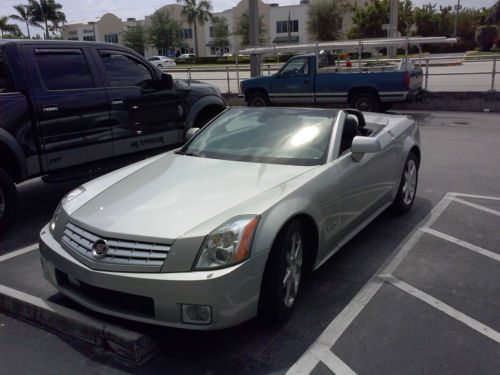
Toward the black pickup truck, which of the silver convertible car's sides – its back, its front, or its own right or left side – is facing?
right

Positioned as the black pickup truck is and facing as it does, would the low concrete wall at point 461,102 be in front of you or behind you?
in front

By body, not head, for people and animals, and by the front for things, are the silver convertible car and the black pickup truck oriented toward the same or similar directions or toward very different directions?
very different directions

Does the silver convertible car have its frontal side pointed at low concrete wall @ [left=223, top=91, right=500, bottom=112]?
no

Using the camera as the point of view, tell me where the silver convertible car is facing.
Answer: facing the viewer and to the left of the viewer

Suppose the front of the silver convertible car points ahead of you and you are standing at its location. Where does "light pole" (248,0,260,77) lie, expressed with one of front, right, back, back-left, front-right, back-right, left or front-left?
back-right

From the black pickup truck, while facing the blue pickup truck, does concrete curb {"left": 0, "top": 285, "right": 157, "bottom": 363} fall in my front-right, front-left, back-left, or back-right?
back-right

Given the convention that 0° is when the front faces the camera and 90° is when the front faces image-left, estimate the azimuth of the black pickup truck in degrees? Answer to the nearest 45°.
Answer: approximately 225°

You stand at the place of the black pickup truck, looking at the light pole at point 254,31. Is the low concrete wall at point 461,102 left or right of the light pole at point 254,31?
right

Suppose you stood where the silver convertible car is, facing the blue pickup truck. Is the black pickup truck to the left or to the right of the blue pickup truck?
left

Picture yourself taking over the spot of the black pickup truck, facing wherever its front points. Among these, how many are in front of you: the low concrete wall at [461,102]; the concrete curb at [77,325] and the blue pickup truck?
2

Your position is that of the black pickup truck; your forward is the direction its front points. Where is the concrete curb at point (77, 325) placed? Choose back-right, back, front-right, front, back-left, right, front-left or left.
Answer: back-right

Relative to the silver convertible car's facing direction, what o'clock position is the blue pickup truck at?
The blue pickup truck is roughly at 5 o'clock from the silver convertible car.

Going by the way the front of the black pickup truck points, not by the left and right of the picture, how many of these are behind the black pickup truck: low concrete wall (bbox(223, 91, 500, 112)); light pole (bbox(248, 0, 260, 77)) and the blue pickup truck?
0

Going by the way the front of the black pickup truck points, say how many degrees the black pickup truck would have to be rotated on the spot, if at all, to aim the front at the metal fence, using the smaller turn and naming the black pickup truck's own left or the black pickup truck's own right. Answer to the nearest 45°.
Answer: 0° — it already faces it

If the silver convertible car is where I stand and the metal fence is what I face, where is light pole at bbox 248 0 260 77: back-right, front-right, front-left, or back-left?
front-left
